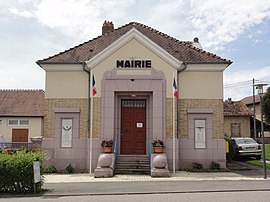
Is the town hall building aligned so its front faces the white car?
no

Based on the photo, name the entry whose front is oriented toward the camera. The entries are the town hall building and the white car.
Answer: the town hall building

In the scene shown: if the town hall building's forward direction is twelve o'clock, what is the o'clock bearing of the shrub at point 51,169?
The shrub is roughly at 3 o'clock from the town hall building.

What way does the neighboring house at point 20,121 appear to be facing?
toward the camera

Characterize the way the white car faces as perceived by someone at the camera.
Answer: facing away from the viewer and to the left of the viewer

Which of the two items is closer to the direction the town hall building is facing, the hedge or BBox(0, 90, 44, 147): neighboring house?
the hedge

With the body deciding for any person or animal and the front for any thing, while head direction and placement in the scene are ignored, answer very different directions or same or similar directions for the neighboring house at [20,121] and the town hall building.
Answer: same or similar directions

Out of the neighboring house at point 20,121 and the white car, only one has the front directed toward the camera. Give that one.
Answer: the neighboring house

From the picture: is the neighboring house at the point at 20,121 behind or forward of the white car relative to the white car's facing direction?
forward

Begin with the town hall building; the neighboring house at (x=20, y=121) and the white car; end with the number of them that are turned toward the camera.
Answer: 2

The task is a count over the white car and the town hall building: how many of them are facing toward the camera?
1

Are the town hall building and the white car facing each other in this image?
no

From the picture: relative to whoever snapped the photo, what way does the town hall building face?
facing the viewer

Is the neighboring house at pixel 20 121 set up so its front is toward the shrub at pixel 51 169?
yes
